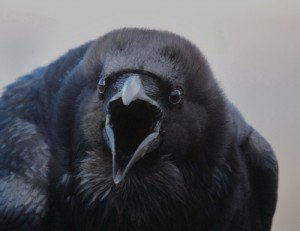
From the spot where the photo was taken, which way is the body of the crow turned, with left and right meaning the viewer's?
facing the viewer
